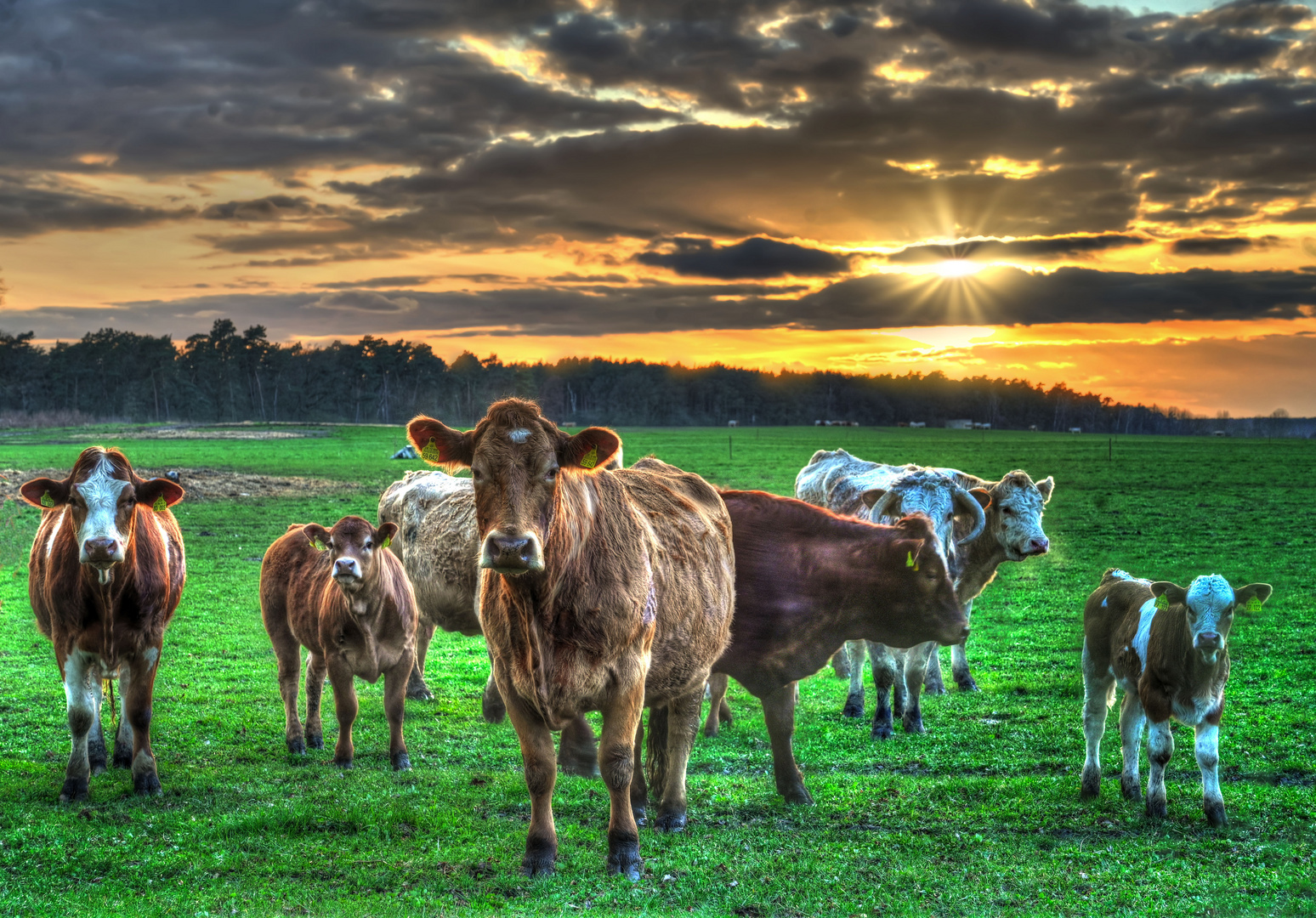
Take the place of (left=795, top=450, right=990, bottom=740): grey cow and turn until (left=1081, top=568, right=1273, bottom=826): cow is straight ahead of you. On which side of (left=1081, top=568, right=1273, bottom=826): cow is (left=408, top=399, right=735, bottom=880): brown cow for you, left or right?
right

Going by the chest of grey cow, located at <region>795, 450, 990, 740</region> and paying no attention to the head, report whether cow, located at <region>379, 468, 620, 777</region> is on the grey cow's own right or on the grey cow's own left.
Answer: on the grey cow's own right

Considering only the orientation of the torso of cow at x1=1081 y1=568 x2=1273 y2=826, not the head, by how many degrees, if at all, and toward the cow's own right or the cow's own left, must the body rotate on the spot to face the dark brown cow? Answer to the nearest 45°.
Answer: approximately 135° to the cow's own right

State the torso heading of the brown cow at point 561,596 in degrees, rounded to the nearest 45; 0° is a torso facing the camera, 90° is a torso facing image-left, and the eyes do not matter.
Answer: approximately 45°

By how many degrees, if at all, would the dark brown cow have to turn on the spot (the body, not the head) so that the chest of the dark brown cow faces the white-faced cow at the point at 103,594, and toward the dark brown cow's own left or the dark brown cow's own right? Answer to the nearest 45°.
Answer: approximately 180°

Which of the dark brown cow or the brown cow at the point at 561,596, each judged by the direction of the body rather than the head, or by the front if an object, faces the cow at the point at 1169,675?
the dark brown cow

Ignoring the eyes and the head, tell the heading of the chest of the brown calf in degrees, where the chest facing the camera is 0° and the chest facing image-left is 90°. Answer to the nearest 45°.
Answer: approximately 315°

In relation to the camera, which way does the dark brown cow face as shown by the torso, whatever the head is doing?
to the viewer's right

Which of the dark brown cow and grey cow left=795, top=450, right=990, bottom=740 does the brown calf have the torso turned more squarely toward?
the dark brown cow

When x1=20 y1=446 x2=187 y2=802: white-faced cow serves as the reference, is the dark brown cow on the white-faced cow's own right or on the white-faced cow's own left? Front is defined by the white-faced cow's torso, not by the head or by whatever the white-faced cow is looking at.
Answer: on the white-faced cow's own left

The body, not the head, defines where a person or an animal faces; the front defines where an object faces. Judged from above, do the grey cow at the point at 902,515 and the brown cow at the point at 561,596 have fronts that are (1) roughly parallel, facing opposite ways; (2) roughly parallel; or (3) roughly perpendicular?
roughly perpendicular

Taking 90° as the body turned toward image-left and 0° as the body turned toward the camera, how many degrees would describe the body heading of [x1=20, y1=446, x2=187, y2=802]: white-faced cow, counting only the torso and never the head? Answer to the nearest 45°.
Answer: approximately 0°
